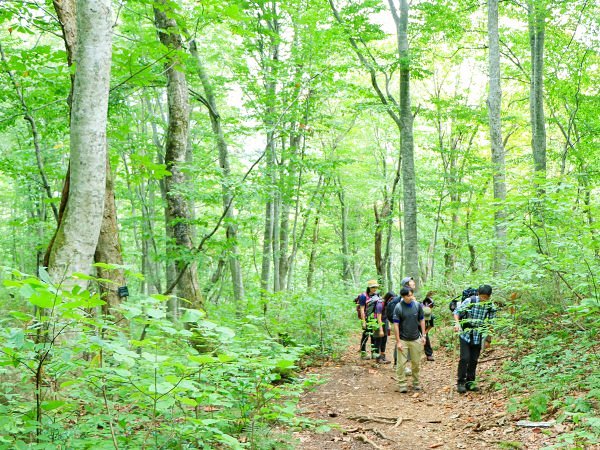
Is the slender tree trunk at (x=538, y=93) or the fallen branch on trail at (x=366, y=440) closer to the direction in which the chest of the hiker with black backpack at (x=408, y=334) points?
the fallen branch on trail

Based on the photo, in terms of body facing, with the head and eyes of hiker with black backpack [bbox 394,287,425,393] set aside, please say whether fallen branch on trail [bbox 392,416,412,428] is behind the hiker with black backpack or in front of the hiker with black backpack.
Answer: in front

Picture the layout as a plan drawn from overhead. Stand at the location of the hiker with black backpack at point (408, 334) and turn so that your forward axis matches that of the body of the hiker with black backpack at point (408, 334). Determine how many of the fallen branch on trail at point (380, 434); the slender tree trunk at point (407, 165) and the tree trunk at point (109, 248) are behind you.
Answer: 1

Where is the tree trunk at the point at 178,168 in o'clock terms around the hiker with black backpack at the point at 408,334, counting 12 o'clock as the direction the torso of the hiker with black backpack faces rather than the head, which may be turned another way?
The tree trunk is roughly at 4 o'clock from the hiker with black backpack.

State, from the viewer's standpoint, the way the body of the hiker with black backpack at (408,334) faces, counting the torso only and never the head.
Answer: toward the camera

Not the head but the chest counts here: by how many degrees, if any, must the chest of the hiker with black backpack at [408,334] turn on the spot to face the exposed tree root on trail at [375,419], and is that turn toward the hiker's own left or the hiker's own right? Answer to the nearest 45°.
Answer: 0° — they already face it

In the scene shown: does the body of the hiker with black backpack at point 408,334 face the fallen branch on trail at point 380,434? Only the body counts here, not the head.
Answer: yes

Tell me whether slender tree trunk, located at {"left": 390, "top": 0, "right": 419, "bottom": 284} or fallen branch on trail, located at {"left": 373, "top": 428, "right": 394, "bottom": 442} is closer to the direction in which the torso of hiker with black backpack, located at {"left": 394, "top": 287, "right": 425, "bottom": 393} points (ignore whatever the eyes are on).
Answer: the fallen branch on trail

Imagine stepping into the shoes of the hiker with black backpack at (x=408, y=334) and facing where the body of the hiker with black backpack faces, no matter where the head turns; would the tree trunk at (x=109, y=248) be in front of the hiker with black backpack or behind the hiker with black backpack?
in front

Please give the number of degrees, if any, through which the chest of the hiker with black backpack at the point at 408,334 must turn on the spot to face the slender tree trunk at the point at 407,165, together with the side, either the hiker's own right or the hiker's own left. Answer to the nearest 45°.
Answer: approximately 180°
